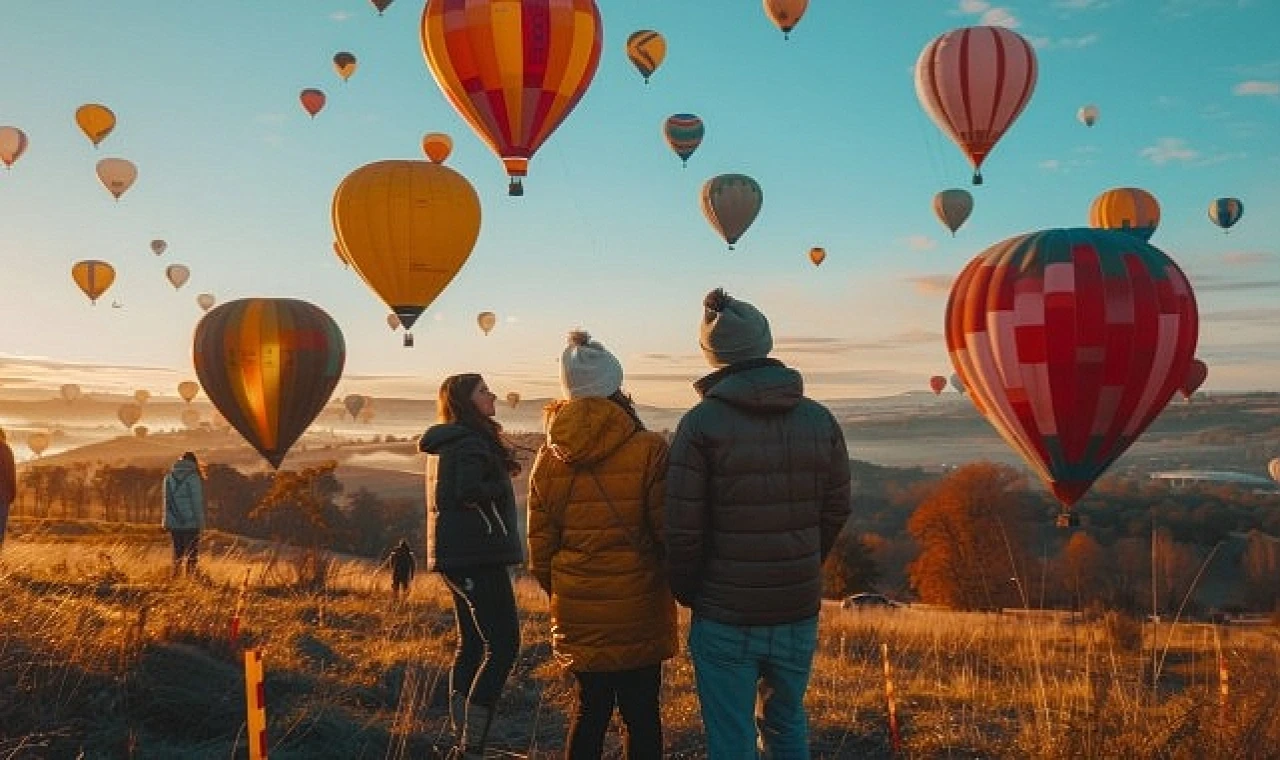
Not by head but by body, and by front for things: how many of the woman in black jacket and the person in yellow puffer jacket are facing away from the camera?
1

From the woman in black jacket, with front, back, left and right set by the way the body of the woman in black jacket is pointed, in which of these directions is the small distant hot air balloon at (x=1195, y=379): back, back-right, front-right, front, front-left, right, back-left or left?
front-left

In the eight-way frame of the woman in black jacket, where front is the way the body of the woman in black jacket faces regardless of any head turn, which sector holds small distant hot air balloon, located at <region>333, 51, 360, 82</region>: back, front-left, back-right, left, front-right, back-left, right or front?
left

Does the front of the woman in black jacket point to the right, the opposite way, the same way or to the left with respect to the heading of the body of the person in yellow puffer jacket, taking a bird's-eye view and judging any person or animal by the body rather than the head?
to the right

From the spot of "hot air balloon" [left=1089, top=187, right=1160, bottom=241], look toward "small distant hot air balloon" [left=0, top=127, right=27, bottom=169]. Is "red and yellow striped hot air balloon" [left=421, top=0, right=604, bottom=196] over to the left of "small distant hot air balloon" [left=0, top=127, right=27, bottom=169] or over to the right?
left

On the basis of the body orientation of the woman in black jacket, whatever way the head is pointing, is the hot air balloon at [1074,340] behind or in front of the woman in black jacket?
in front

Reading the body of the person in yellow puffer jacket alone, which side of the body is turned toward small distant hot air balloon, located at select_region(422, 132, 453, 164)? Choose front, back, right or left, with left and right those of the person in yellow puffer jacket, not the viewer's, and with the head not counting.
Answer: front

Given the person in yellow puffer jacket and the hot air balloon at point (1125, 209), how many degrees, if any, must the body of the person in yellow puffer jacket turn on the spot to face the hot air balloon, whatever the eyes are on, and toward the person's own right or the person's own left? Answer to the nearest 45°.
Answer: approximately 45° to the person's own right

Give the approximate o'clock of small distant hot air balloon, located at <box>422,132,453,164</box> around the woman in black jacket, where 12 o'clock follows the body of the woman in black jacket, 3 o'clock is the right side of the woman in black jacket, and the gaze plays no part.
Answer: The small distant hot air balloon is roughly at 9 o'clock from the woman in black jacket.

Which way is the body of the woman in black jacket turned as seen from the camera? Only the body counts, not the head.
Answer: to the viewer's right

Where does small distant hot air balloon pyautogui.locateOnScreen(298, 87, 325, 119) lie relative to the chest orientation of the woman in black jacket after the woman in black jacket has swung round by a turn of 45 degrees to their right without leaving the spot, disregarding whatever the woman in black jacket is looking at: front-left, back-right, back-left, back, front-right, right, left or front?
back-left

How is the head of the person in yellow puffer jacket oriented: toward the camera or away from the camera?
away from the camera

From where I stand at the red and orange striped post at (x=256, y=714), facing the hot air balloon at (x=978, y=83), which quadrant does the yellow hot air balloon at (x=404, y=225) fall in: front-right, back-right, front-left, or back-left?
front-left

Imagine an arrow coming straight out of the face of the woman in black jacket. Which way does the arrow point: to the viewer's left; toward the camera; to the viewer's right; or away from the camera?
to the viewer's right

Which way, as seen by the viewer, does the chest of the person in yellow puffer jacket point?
away from the camera
